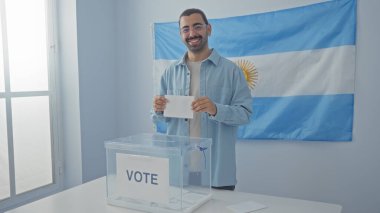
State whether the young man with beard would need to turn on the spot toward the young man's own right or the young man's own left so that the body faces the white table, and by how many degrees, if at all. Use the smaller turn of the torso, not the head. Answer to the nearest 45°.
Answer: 0° — they already face it

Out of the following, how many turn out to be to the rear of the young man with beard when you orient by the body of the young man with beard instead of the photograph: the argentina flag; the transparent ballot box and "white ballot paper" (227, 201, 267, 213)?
1

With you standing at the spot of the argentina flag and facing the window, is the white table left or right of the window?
left

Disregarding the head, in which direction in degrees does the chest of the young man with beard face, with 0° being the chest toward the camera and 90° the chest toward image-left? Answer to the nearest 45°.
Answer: approximately 45°

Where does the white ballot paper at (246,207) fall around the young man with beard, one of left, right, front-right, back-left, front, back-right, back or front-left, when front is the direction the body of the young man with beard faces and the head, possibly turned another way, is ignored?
front-left

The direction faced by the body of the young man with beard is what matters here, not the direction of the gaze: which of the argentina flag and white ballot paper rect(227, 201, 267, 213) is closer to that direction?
the white ballot paper

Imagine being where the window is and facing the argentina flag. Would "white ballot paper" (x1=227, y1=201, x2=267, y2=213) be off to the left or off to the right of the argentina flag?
right

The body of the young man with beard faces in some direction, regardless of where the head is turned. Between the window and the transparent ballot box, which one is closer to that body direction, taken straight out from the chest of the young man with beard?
the transparent ballot box

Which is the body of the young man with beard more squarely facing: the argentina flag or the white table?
the white table

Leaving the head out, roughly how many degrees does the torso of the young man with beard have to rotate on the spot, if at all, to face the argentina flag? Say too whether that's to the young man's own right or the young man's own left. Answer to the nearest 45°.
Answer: approximately 180°
